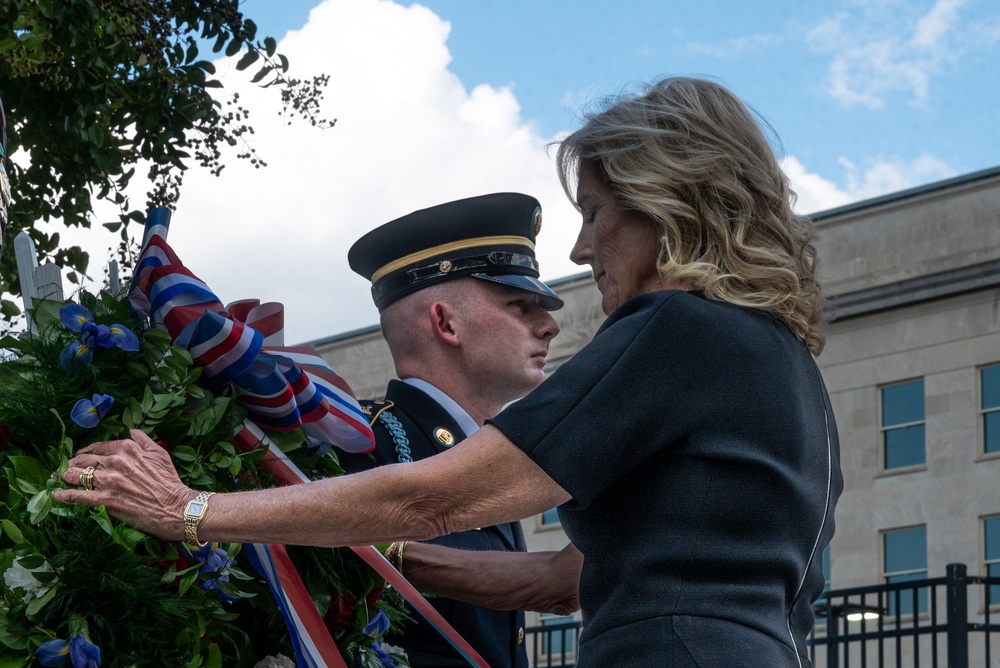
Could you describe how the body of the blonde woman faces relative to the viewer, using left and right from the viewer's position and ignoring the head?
facing to the left of the viewer

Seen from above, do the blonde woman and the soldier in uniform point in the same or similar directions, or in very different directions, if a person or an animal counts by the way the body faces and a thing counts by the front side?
very different directions

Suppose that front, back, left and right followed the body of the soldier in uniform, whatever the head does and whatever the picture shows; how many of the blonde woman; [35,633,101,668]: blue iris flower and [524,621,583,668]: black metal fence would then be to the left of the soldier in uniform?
1

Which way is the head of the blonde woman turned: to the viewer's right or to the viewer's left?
to the viewer's left

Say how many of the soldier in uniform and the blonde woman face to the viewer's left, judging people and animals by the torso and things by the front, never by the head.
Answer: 1

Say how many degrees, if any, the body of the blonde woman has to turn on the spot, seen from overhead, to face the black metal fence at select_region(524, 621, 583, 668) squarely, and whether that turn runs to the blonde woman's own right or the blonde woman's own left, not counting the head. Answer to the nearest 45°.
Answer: approximately 90° to the blonde woman's own right

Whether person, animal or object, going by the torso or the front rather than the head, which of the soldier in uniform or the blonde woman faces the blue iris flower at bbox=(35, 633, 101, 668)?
the blonde woman

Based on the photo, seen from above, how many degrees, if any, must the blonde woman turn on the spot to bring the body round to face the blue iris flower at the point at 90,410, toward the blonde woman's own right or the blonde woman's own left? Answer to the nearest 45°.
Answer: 0° — they already face it

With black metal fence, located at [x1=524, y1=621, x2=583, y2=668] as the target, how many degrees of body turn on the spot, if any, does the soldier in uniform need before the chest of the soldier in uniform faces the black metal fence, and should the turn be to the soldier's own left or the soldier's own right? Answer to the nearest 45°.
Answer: approximately 90° to the soldier's own left

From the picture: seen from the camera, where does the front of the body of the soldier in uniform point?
to the viewer's right

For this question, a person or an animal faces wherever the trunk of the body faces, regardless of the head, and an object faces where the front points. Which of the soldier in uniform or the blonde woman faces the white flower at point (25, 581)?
the blonde woman

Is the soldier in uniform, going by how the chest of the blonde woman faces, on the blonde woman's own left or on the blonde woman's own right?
on the blonde woman's own right

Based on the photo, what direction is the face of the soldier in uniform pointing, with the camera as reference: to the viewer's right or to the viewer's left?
to the viewer's right
